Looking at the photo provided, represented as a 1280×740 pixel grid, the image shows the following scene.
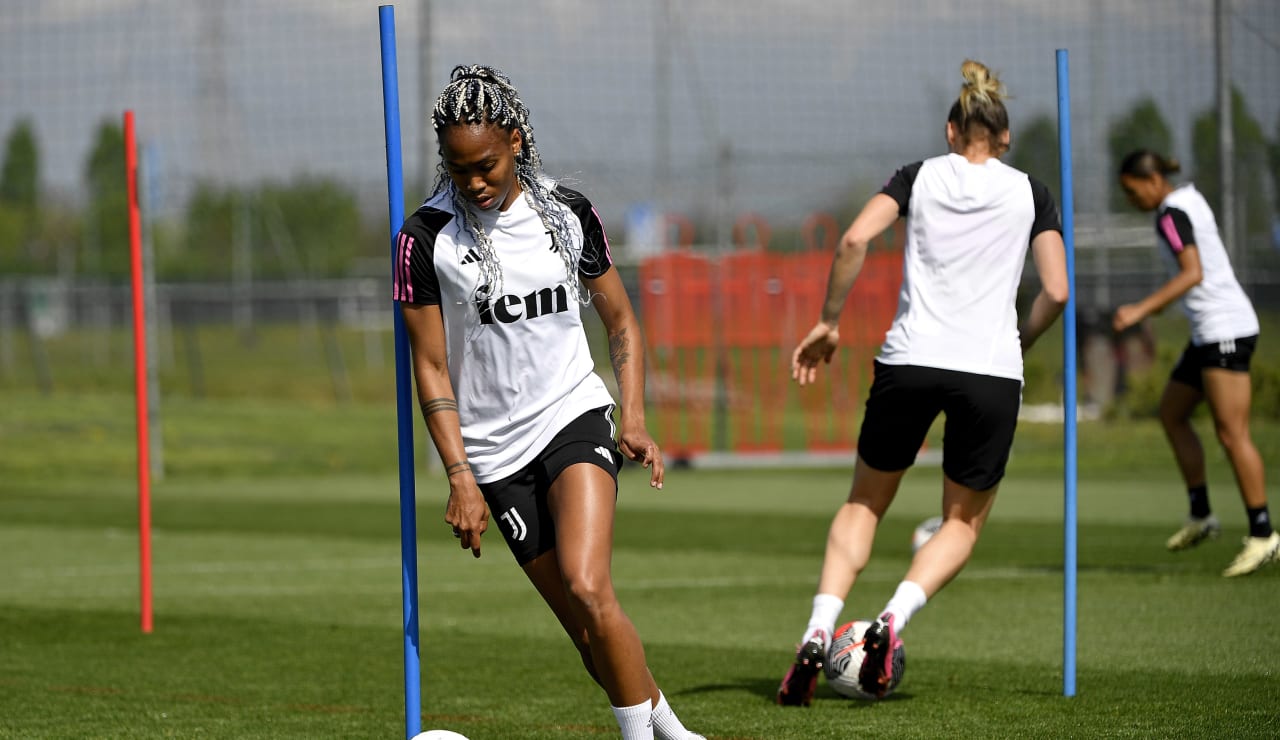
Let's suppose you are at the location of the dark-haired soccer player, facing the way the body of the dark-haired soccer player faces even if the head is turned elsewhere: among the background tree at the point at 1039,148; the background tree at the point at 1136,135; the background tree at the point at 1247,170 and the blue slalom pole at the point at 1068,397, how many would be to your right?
3

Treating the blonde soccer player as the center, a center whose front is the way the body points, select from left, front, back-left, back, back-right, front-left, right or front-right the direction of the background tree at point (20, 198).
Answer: front-left

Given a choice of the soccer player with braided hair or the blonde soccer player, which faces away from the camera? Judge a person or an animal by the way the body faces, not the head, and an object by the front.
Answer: the blonde soccer player

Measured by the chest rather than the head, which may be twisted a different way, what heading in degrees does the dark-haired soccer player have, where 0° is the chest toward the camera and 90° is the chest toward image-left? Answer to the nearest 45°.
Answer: approximately 90°

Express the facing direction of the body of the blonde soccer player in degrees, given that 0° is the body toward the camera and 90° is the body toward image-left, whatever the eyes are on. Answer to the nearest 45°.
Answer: approximately 180°

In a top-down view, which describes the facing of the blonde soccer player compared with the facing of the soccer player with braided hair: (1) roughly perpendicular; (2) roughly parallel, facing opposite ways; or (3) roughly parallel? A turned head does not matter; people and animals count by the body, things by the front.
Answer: roughly parallel, facing opposite ways

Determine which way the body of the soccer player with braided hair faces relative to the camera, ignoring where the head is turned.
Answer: toward the camera

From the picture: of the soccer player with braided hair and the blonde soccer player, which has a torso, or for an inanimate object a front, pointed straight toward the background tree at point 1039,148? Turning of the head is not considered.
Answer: the blonde soccer player

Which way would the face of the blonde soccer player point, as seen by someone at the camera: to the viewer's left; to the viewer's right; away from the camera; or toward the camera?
away from the camera

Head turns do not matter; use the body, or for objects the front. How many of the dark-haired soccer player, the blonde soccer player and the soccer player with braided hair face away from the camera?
1

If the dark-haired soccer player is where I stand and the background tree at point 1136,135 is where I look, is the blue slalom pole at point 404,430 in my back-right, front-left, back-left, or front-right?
back-left

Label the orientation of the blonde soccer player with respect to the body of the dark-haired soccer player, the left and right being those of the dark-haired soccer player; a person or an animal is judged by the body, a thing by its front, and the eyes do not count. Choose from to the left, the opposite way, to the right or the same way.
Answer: to the right

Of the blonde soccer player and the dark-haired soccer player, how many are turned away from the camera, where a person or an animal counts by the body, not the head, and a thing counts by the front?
1
